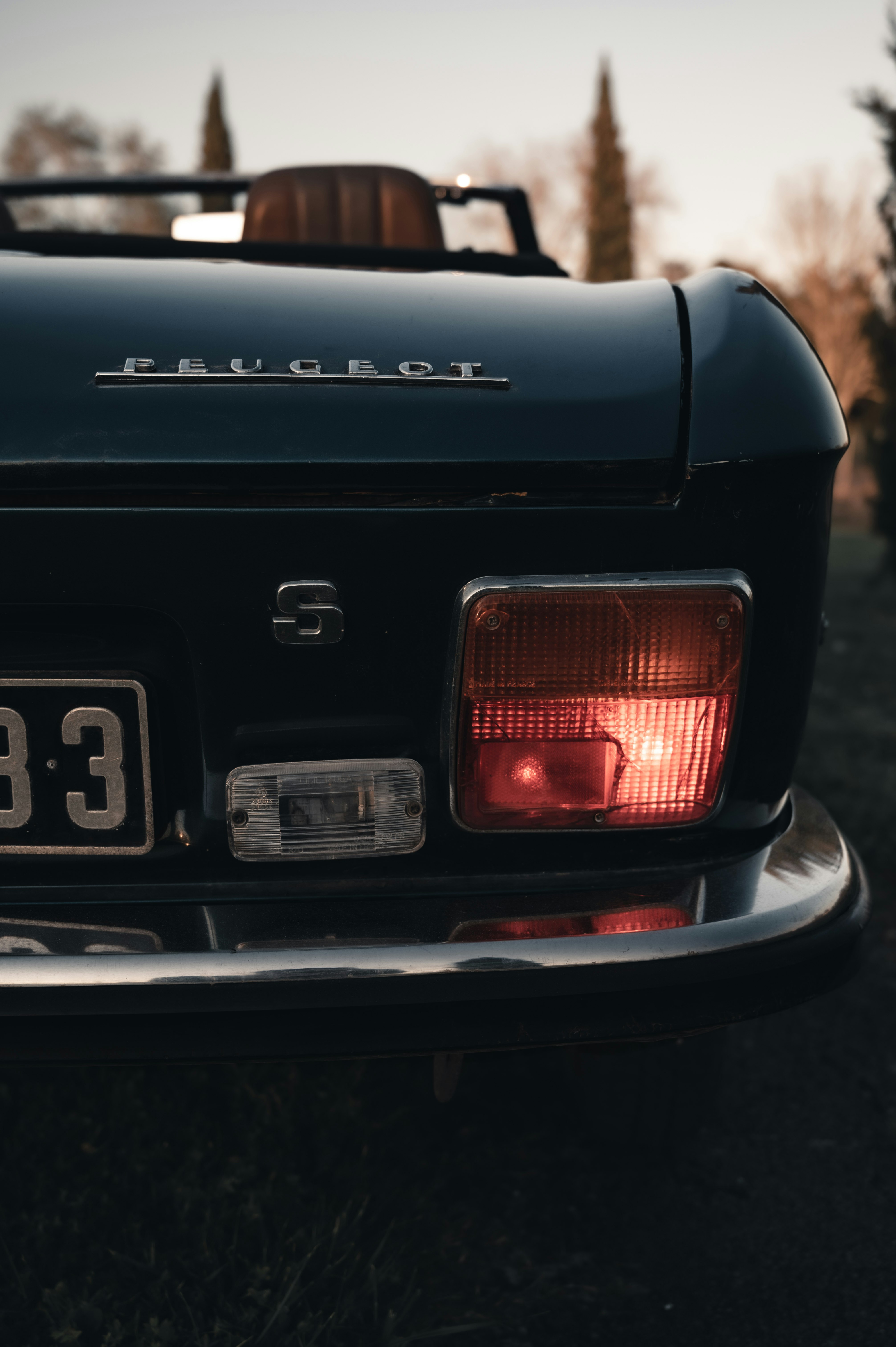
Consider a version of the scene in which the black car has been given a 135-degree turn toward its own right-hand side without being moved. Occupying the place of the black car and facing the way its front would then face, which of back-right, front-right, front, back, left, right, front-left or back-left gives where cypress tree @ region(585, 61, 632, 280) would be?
back-left

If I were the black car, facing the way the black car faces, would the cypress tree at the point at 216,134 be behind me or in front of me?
in front

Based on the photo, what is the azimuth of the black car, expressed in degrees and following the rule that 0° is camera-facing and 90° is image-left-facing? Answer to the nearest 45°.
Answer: approximately 180°
